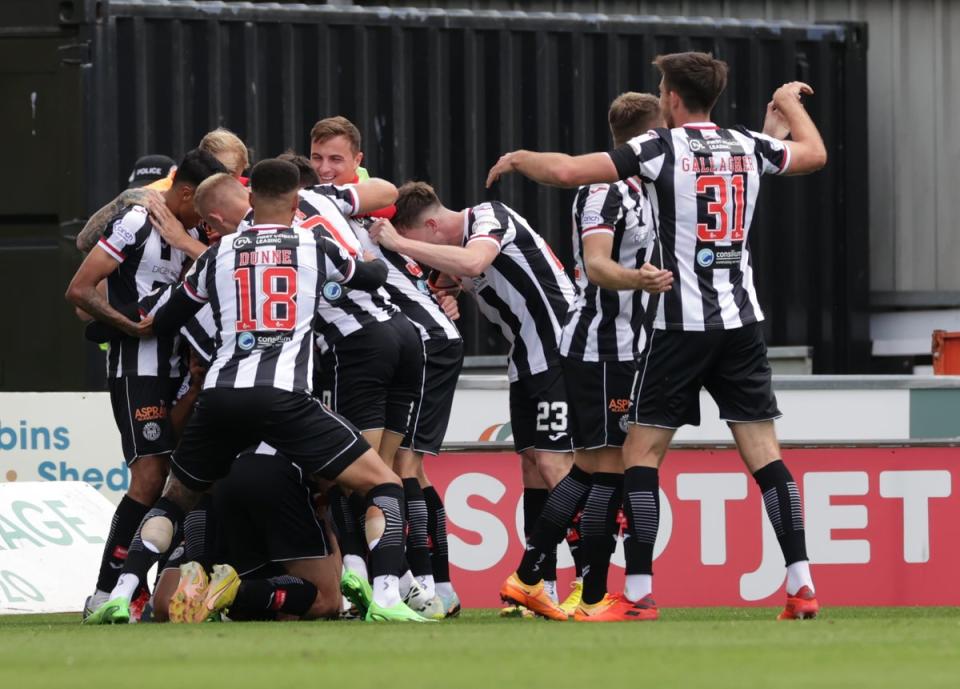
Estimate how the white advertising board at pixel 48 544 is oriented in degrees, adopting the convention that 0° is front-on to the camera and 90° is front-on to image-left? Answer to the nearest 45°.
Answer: approximately 0°
